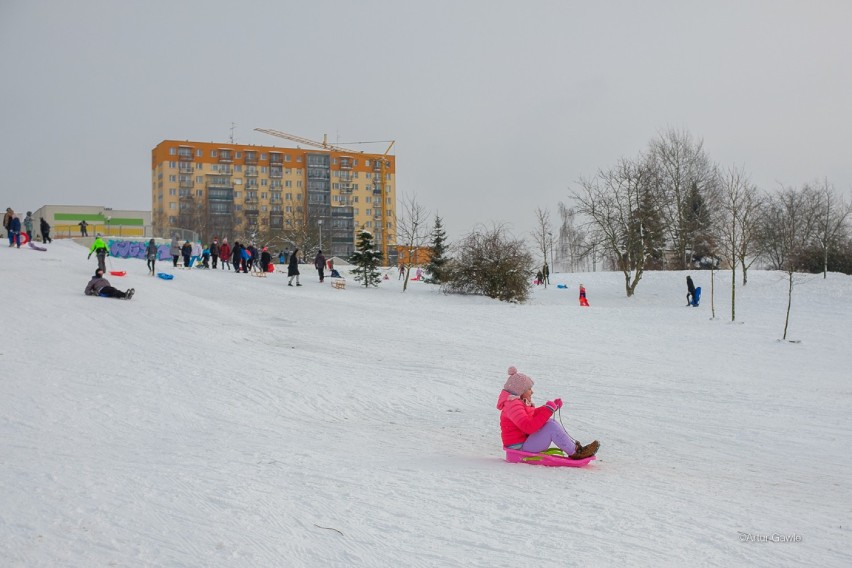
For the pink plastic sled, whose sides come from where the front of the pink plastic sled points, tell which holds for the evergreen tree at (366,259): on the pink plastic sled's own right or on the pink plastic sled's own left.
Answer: on the pink plastic sled's own left

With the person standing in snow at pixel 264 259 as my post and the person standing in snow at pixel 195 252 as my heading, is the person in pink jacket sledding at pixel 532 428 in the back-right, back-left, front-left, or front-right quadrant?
back-left

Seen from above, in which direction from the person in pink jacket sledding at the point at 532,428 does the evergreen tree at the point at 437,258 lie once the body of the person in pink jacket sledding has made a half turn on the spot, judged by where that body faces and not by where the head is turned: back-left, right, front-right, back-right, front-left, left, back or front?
right

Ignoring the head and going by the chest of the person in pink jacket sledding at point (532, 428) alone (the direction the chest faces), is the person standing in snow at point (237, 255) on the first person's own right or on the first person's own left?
on the first person's own left

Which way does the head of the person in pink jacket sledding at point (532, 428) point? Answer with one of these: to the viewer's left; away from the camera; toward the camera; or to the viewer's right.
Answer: to the viewer's right

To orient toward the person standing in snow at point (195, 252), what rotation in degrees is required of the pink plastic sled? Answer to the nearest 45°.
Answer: approximately 135° to its left

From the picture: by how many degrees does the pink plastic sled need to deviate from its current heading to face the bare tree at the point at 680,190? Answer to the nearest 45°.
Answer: approximately 90° to its left

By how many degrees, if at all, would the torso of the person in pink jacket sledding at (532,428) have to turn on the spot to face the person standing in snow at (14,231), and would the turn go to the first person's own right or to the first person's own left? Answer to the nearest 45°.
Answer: approximately 135° to the first person's own left

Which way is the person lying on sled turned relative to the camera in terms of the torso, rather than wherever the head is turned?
to the viewer's right

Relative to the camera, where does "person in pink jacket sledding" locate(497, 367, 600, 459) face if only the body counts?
to the viewer's right

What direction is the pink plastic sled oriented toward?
to the viewer's right
